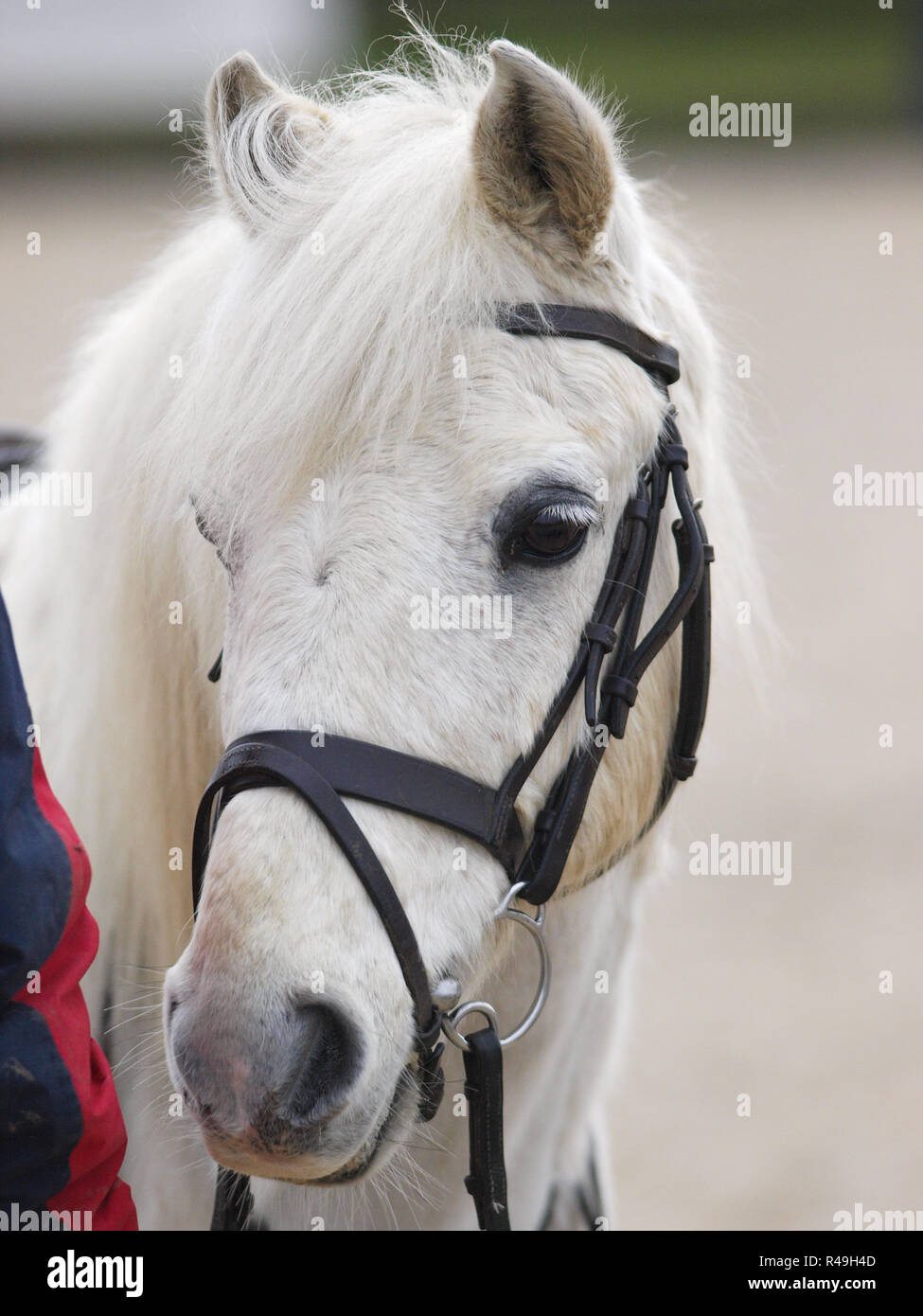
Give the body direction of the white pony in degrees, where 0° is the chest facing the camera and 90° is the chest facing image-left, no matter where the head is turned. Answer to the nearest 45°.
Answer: approximately 0°
